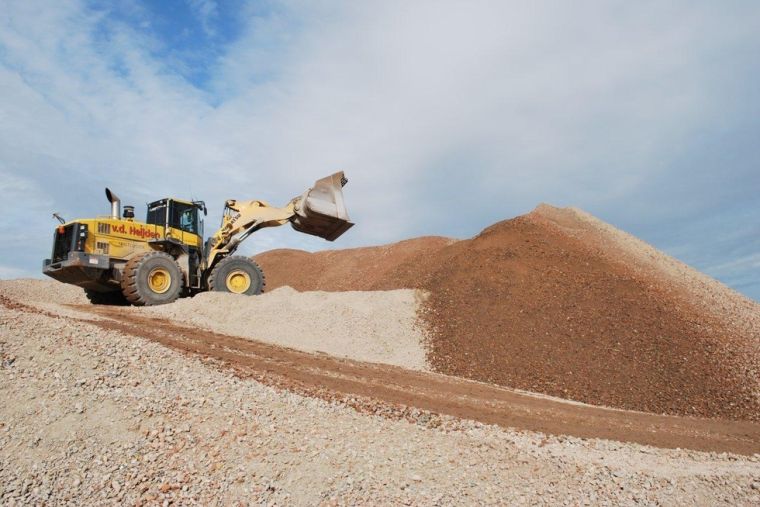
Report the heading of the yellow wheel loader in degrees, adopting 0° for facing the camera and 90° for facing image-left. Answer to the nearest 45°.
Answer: approximately 225°

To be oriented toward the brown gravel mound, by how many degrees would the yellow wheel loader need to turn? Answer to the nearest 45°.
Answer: approximately 45° to its right
